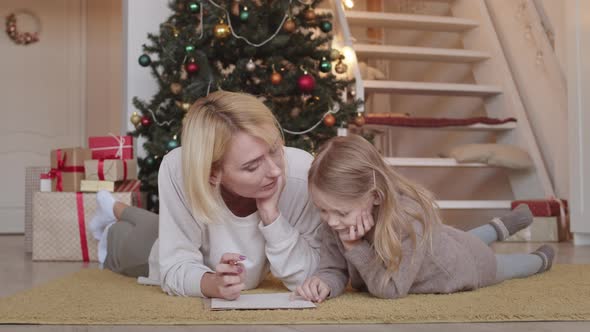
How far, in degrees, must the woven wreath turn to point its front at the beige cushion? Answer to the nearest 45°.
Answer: approximately 45° to its left

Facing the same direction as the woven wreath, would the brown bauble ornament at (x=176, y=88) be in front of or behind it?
in front

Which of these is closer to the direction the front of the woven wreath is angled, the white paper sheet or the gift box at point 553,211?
the white paper sheet

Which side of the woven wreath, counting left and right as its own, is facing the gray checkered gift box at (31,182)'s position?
front

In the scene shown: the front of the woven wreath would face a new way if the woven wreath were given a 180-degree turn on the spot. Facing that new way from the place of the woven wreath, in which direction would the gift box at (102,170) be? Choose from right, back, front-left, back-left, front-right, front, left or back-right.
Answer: back

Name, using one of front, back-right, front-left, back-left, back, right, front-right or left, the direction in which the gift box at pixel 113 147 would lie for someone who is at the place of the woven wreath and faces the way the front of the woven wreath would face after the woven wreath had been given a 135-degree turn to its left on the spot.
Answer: back-right

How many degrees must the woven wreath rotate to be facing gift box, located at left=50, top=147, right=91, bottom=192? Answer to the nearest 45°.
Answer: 0° — it already faces it

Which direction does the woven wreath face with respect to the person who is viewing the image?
facing the viewer

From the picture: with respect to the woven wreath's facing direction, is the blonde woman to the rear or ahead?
ahead

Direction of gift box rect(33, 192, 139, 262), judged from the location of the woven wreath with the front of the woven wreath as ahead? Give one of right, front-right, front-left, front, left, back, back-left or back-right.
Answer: front

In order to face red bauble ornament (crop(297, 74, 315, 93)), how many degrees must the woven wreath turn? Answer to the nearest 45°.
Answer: approximately 45° to its left

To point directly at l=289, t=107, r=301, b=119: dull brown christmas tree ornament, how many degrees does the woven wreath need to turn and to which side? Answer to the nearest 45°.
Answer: approximately 45° to its left

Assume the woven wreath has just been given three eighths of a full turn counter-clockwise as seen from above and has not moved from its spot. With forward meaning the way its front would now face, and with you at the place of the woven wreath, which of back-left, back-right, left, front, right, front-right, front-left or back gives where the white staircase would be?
right

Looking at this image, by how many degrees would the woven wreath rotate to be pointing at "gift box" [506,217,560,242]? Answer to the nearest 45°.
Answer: approximately 45° to its left

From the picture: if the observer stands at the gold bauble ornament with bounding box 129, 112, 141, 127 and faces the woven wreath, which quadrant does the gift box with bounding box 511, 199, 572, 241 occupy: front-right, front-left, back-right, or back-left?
back-right
